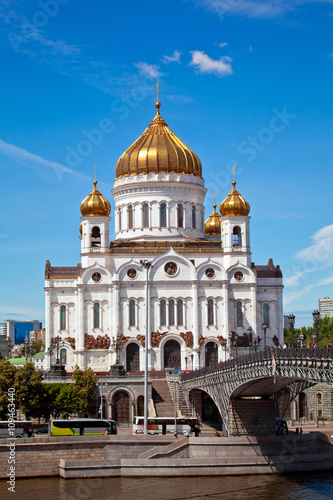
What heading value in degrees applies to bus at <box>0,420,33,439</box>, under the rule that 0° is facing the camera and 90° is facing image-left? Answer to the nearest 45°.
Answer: approximately 270°
